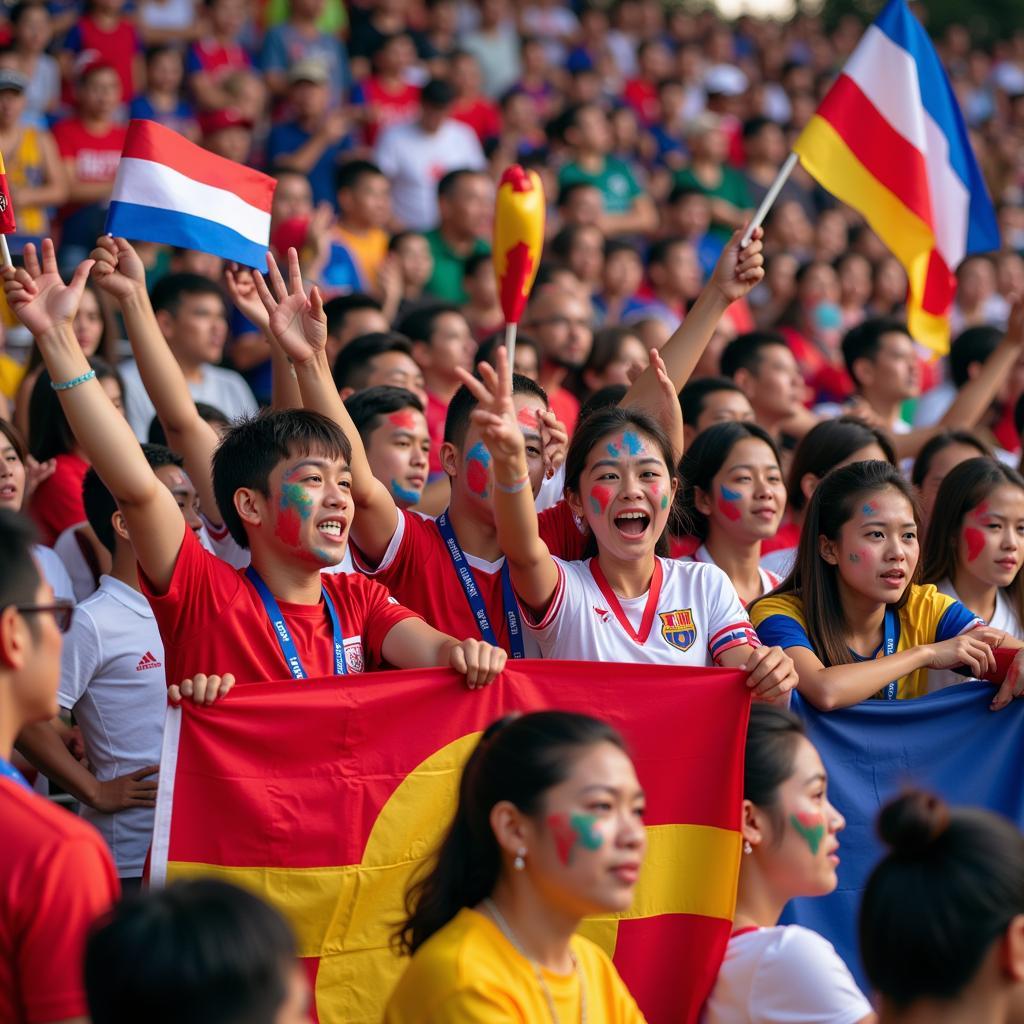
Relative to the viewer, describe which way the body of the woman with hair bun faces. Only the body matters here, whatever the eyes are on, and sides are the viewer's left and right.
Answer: facing away from the viewer and to the right of the viewer

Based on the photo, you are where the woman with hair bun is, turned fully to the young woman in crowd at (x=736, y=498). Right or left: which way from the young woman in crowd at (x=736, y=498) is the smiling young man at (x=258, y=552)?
left

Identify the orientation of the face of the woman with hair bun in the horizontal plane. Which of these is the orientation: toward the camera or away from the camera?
away from the camera

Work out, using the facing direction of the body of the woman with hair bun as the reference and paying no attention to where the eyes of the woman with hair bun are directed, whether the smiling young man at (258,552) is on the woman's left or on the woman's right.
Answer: on the woman's left

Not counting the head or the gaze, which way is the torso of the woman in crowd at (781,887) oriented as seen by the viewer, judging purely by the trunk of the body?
to the viewer's right

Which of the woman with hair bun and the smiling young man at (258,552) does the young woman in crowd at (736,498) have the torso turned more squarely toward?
the woman with hair bun

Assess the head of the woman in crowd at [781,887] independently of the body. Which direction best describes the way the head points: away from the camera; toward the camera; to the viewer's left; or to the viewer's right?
to the viewer's right
